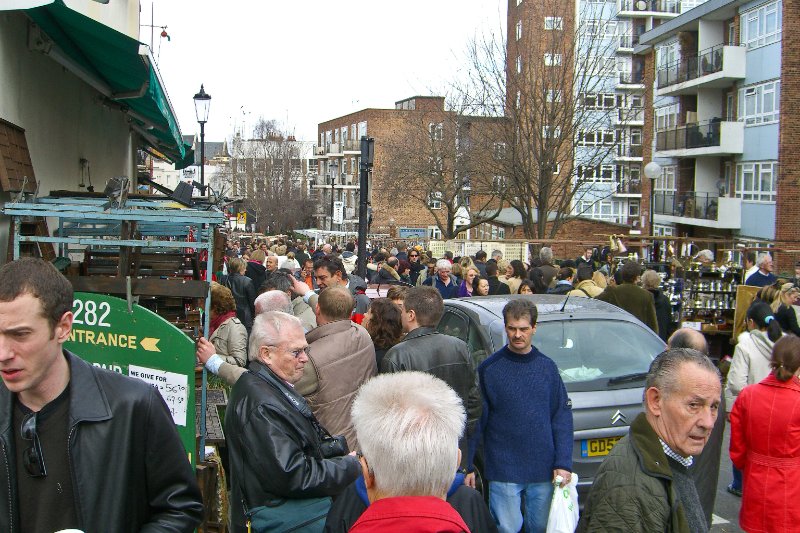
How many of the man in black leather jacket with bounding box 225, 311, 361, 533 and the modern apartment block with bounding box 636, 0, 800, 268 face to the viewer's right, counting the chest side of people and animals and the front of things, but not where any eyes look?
1

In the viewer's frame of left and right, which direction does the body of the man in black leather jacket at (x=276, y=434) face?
facing to the right of the viewer

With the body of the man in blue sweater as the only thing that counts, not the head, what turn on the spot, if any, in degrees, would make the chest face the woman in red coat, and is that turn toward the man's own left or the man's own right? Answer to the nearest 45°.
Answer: approximately 90° to the man's own left

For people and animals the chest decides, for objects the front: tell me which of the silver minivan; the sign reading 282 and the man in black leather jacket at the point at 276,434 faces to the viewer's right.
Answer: the man in black leather jacket

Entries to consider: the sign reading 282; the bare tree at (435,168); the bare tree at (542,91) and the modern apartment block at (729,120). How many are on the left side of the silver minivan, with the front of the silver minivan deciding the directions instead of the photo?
1

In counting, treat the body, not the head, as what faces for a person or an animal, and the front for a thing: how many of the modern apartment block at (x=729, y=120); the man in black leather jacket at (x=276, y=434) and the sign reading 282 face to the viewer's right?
1
